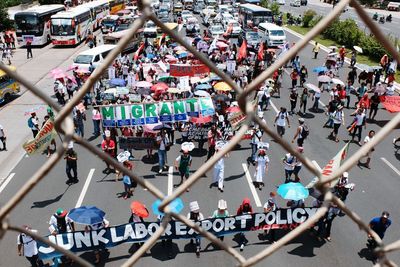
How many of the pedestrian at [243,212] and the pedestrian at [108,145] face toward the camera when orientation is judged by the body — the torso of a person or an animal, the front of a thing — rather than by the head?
2

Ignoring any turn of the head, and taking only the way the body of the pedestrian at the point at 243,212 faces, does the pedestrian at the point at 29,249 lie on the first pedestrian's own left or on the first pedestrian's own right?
on the first pedestrian's own right

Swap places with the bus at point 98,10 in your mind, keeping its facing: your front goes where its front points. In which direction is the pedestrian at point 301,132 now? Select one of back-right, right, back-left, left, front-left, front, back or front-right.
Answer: front-left

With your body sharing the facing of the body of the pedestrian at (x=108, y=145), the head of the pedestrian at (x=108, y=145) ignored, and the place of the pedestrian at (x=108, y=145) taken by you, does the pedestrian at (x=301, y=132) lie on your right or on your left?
on your left

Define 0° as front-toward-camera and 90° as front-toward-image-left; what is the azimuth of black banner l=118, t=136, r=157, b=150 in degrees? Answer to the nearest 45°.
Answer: approximately 0°

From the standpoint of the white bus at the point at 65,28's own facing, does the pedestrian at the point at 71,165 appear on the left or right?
on its left

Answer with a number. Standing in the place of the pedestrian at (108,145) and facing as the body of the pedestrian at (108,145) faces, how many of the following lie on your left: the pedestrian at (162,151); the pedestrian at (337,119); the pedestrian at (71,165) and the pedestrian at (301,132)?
3

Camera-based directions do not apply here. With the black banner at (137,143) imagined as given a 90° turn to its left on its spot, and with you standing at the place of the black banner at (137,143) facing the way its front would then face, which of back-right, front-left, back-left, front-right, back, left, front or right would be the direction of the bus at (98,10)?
left

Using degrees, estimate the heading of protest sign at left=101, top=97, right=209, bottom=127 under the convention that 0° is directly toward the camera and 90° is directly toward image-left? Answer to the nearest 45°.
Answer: approximately 0°
